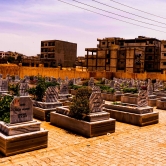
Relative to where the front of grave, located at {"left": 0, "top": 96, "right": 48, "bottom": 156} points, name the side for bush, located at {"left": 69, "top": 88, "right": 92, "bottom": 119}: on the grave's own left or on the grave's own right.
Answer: on the grave's own left

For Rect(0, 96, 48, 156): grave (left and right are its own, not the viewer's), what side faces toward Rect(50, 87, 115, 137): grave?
left

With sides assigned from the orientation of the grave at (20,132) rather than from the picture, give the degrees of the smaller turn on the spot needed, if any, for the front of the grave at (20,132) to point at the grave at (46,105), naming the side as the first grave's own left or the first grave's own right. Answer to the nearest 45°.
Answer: approximately 135° to the first grave's own left

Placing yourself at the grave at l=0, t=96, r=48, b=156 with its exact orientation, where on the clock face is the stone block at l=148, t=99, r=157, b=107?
The stone block is roughly at 9 o'clock from the grave.

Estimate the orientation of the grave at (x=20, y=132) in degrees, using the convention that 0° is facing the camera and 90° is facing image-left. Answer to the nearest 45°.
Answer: approximately 315°

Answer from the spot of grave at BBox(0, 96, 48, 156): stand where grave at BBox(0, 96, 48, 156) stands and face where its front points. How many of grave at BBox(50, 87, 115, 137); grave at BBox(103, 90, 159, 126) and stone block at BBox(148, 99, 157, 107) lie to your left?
3

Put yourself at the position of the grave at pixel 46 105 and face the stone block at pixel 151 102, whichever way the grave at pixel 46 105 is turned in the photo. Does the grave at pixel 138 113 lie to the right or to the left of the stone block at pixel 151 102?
right

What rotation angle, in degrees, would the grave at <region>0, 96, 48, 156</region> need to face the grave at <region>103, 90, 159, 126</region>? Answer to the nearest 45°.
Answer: approximately 90° to its left
